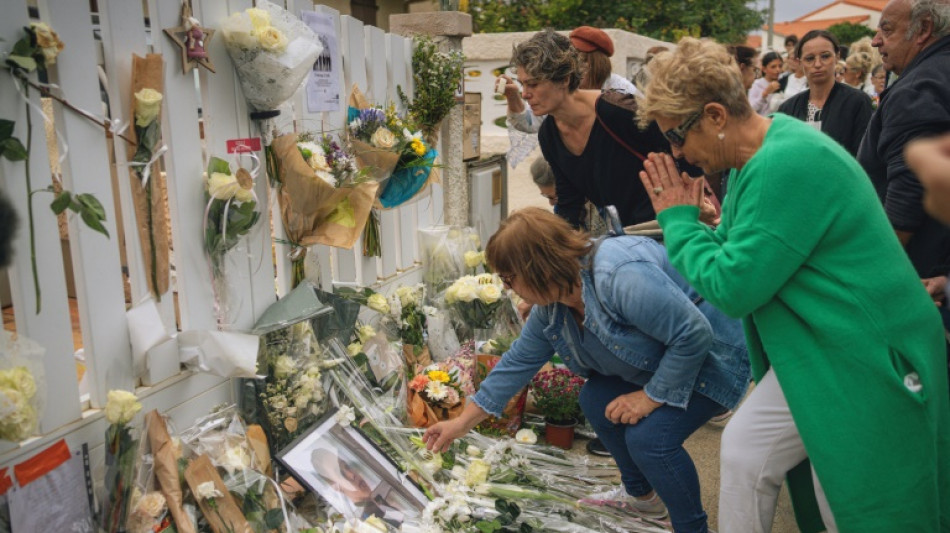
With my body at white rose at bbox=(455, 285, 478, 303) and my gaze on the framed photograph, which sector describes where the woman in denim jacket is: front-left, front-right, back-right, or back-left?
front-left

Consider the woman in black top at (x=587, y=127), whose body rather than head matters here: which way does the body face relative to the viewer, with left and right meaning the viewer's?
facing the viewer and to the left of the viewer

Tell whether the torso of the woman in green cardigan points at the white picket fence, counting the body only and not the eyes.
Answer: yes

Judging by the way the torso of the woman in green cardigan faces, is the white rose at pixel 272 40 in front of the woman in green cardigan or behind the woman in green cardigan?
in front

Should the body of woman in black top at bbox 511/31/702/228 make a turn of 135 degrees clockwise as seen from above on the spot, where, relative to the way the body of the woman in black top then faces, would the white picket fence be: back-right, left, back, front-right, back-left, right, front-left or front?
back-left

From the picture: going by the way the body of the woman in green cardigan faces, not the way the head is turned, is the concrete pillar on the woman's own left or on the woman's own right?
on the woman's own right

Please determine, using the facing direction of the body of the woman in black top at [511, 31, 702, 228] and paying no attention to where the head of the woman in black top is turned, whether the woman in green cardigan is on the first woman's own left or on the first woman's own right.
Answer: on the first woman's own left

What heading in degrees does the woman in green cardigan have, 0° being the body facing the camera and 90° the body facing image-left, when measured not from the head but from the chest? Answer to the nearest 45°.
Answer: approximately 90°

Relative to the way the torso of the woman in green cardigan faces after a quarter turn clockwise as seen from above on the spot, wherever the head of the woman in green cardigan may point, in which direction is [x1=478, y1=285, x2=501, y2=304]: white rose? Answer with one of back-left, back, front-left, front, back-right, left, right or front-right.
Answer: front-left

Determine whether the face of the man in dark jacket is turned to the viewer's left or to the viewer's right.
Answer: to the viewer's left

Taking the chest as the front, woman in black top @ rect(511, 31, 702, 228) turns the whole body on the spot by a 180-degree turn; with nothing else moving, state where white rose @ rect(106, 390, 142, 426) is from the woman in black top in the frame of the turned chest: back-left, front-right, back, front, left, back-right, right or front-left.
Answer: back

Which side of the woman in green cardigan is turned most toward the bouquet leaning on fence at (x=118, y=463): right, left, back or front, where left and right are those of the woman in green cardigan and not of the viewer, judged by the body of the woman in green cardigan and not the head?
front

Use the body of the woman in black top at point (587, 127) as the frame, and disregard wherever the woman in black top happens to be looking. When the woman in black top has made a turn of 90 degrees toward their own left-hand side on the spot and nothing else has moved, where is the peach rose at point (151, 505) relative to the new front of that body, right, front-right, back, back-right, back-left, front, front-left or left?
right

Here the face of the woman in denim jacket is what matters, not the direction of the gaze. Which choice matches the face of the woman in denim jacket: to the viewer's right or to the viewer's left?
to the viewer's left

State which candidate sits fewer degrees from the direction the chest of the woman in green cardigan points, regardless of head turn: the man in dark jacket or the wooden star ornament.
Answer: the wooden star ornament

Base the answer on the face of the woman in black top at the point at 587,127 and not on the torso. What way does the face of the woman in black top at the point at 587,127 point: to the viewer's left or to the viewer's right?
to the viewer's left

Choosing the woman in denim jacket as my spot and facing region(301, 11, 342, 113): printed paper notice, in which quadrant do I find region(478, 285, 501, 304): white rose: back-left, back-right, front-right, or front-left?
front-right

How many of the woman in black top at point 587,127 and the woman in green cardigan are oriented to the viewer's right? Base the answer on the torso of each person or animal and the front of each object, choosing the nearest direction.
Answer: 0
